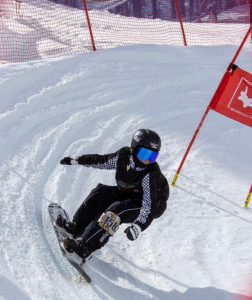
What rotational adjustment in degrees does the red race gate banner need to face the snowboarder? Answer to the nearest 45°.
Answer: approximately 45° to its right

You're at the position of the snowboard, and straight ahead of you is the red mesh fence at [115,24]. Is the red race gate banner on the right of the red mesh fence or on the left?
right

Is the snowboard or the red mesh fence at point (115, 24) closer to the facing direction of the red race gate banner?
the snowboard

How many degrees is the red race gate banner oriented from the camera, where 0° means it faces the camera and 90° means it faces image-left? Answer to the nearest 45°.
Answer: approximately 0°

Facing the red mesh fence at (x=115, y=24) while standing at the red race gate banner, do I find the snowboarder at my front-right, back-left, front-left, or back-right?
back-left

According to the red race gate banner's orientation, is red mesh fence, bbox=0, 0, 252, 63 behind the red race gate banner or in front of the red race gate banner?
behind

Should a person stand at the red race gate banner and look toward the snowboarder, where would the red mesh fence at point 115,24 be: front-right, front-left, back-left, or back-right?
back-right

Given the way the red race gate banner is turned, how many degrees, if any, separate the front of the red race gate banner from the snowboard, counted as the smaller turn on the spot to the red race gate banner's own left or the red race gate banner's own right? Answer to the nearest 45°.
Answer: approximately 45° to the red race gate banner's own right
